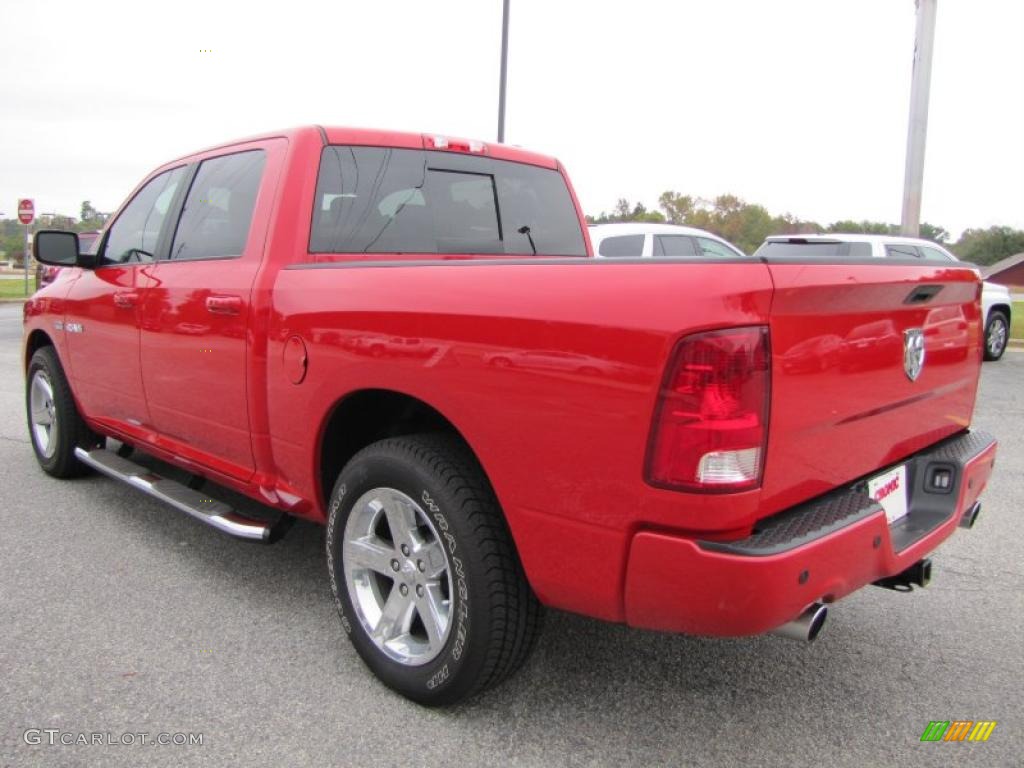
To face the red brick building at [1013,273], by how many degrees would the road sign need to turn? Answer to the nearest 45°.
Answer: approximately 90° to its left

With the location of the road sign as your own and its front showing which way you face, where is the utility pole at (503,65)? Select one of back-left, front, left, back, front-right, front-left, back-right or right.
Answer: front-left

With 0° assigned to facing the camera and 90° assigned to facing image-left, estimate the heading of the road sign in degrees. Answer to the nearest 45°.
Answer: approximately 0°

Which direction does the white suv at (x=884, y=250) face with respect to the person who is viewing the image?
facing away from the viewer and to the right of the viewer

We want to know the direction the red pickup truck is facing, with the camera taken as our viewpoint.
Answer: facing away from the viewer and to the left of the viewer

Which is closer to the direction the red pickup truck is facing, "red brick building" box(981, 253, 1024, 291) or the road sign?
the road sign

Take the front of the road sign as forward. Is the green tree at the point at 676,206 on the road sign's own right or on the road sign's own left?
on the road sign's own left

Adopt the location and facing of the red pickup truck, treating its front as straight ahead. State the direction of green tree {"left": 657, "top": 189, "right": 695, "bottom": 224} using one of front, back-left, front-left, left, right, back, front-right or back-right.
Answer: front-right

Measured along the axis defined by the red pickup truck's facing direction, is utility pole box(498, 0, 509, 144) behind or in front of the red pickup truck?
in front

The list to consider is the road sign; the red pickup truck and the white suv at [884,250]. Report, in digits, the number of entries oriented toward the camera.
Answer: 1
